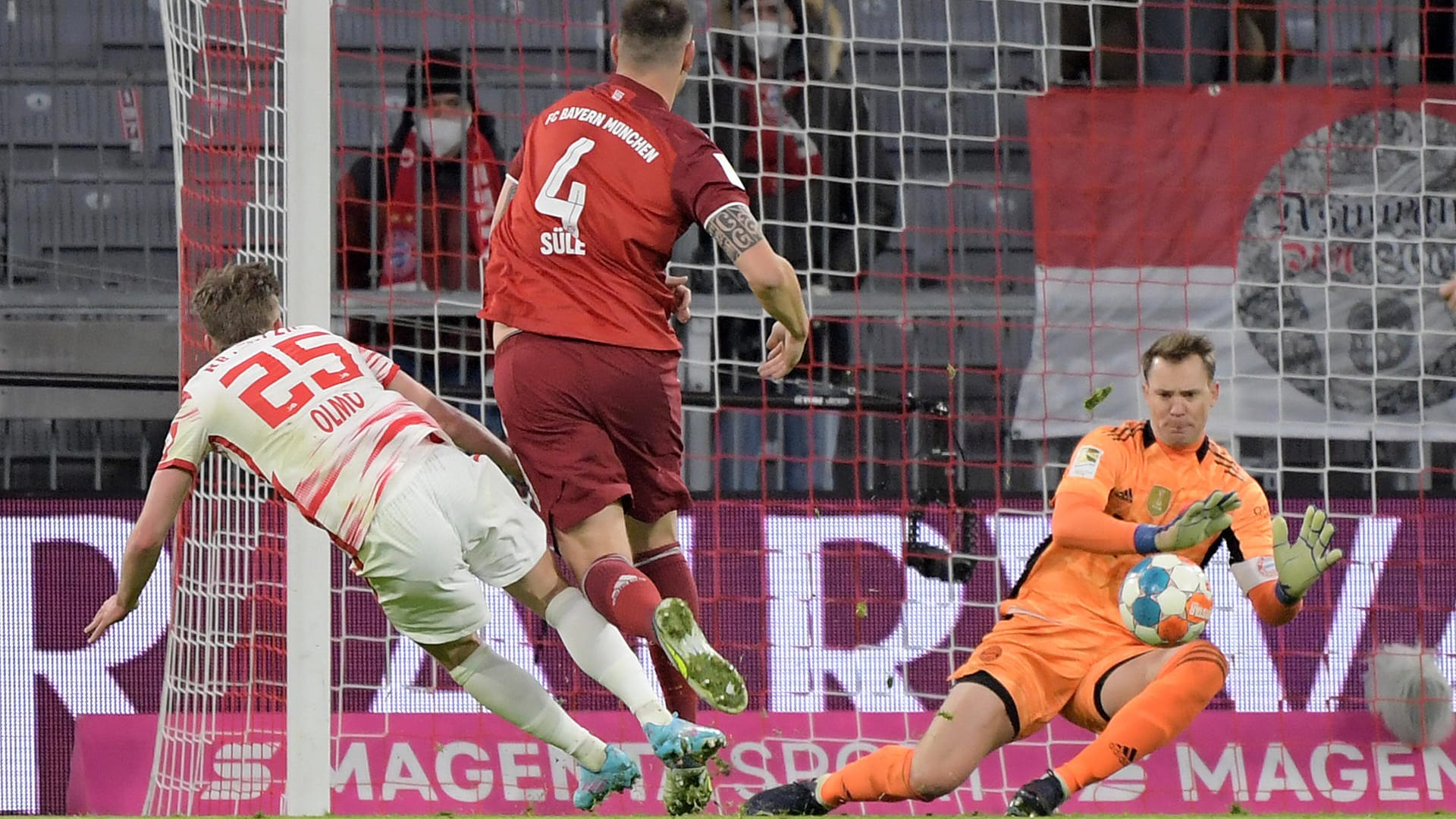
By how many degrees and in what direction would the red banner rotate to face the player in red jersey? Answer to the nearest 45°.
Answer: approximately 45° to its right

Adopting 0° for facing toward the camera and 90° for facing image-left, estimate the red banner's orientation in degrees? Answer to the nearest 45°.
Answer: approximately 0°

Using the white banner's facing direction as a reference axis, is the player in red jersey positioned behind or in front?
in front

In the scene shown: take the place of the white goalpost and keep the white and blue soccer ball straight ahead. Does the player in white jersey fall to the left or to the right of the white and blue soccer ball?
right

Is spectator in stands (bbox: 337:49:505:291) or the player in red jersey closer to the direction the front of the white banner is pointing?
the player in red jersey

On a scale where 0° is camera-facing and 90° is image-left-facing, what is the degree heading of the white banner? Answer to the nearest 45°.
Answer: approximately 0°

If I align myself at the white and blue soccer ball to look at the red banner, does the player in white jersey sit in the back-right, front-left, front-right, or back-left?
back-left

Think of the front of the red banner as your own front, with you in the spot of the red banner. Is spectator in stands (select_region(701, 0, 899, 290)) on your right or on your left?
on your right

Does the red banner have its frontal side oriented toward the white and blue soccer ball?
yes

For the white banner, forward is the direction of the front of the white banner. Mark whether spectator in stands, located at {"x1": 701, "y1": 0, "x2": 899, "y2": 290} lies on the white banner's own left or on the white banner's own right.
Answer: on the white banner's own right

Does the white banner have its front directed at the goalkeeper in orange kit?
yes
